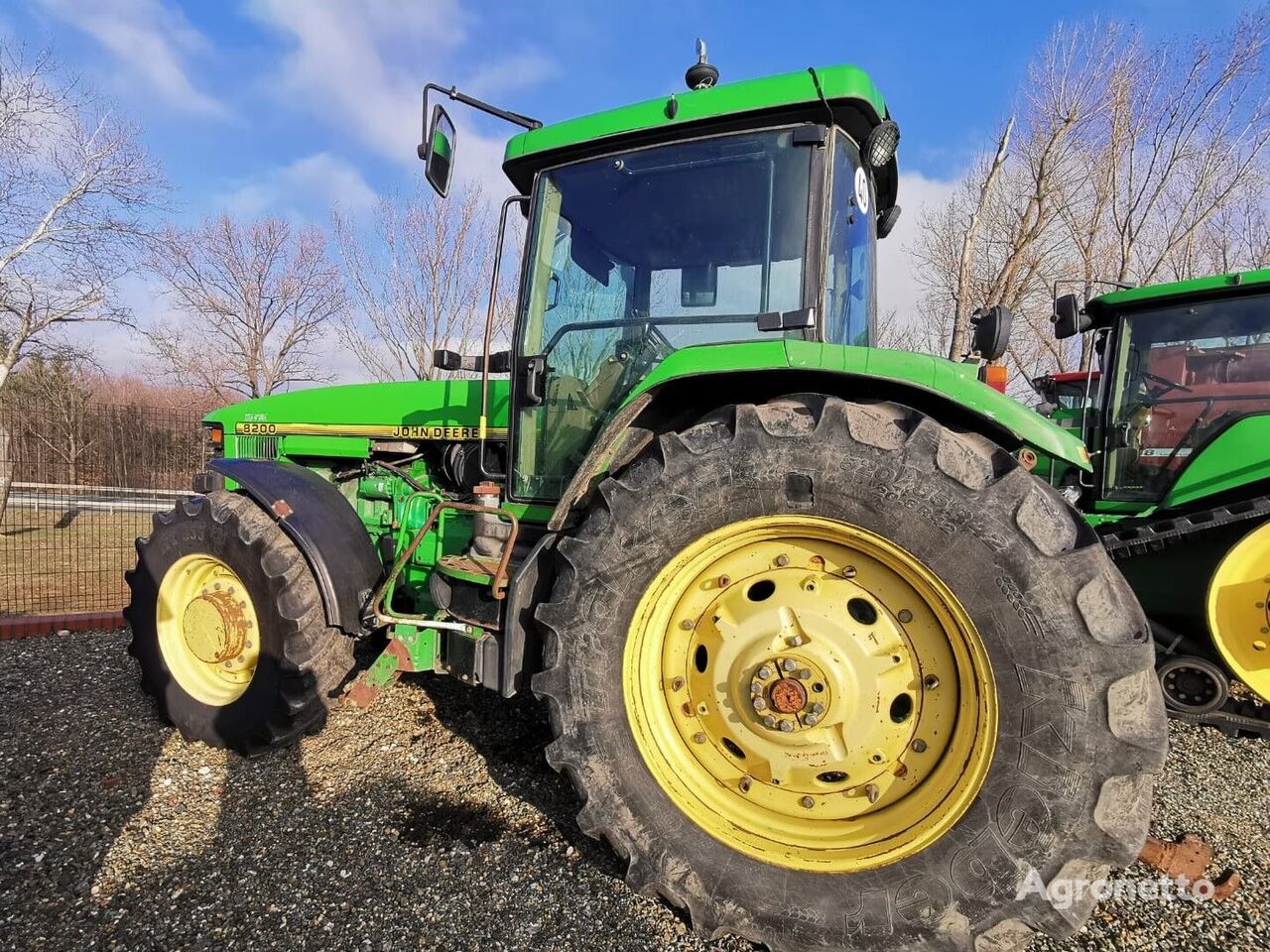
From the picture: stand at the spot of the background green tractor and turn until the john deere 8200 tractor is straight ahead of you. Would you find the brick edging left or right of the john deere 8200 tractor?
right

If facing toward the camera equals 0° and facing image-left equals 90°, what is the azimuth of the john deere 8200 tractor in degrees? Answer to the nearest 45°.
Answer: approximately 135°

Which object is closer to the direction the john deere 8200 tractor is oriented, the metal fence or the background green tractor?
the metal fence

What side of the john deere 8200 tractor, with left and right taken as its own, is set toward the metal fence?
front

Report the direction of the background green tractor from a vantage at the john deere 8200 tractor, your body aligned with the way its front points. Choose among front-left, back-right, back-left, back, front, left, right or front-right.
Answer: right

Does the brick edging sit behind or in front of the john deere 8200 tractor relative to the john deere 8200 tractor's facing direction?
in front

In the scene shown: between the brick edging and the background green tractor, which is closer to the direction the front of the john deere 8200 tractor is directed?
the brick edging

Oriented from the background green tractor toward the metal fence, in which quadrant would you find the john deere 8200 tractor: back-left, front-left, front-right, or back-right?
front-left
